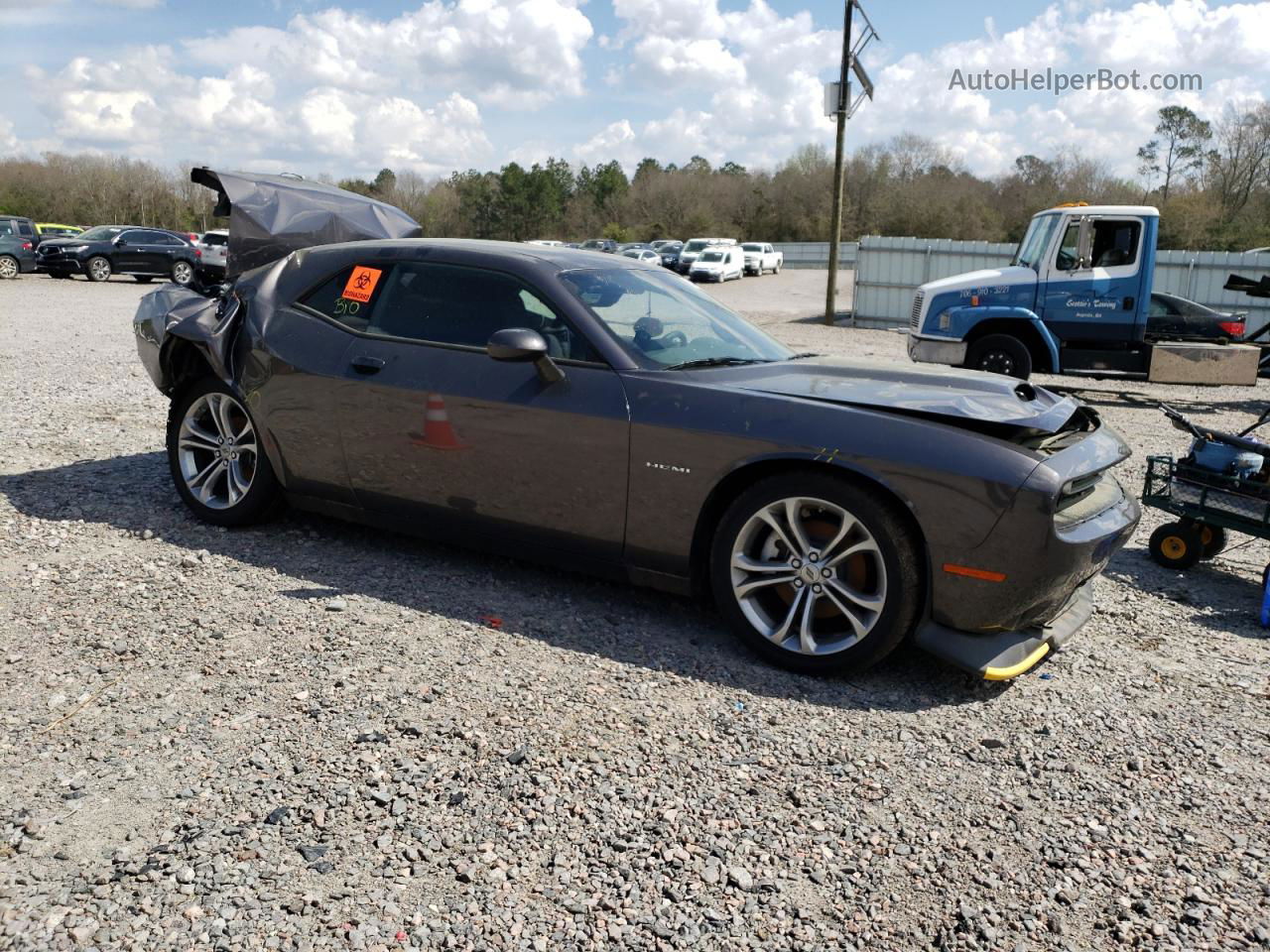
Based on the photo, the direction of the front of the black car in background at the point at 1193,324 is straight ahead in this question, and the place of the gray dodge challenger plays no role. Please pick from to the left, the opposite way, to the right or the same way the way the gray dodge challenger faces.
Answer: the opposite way

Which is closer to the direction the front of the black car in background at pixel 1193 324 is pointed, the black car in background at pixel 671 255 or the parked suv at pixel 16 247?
the parked suv

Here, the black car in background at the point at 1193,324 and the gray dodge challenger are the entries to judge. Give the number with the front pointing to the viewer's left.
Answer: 1

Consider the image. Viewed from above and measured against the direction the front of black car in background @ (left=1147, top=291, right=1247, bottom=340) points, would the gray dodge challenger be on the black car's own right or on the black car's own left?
on the black car's own left

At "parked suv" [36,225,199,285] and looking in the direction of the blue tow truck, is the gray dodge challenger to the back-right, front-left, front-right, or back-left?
front-right

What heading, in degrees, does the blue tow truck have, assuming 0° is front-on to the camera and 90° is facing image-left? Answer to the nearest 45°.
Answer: approximately 90°

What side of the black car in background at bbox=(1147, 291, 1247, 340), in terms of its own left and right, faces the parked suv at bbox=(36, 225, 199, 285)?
front

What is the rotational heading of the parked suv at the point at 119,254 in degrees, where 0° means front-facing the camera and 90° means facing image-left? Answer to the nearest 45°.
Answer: approximately 45°

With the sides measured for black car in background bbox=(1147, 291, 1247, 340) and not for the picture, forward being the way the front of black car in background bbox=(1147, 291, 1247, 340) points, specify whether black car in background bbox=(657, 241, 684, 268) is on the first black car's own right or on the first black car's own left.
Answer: on the first black car's own right

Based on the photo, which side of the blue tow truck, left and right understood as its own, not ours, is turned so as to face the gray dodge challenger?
left

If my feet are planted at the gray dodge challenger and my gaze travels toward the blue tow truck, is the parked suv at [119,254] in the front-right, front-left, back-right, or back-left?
front-left

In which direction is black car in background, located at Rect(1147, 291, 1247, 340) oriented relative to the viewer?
to the viewer's left

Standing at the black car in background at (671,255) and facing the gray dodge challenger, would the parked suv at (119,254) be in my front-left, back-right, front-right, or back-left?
front-right
